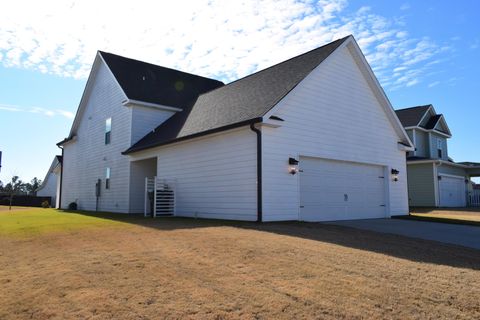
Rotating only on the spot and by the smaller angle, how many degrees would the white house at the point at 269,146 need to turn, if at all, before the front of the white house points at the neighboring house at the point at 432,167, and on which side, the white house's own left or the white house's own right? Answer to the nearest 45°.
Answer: approximately 90° to the white house's own left

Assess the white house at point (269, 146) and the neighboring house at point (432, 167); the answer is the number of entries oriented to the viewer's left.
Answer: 0

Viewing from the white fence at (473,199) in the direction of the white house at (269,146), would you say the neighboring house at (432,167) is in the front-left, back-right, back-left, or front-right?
front-right

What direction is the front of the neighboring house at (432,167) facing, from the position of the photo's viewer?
facing the viewer and to the right of the viewer

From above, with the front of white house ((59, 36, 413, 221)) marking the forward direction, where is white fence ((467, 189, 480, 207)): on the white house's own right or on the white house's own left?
on the white house's own left

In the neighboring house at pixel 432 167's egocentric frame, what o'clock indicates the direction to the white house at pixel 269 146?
The white house is roughly at 2 o'clock from the neighboring house.

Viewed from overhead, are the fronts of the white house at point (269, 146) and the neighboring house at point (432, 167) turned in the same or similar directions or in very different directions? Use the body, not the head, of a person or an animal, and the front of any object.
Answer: same or similar directions
